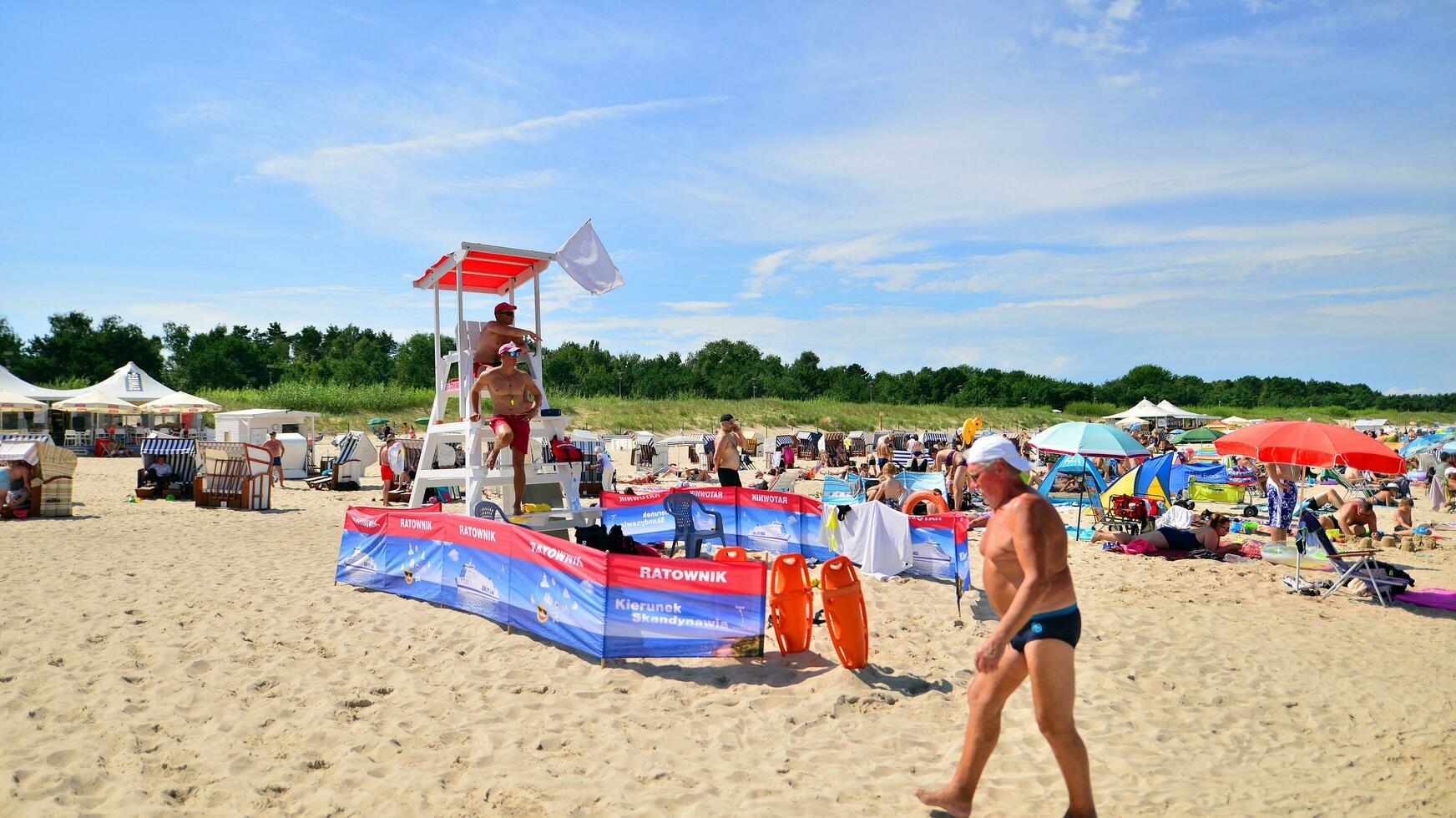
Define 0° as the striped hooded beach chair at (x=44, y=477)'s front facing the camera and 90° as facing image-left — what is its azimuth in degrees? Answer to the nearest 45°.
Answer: approximately 45°

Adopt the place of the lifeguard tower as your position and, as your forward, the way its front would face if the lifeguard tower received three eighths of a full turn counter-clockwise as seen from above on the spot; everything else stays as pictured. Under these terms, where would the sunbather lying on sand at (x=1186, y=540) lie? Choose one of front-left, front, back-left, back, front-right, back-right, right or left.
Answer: right

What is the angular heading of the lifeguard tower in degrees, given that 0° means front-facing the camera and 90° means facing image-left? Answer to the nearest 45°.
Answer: approximately 315°

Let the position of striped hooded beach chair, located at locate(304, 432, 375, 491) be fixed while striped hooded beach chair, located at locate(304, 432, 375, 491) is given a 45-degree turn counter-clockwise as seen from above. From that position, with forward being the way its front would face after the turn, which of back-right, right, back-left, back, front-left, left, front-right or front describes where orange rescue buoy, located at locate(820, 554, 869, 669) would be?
front

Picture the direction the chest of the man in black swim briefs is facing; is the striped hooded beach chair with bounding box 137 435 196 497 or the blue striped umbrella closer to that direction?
the striped hooded beach chair

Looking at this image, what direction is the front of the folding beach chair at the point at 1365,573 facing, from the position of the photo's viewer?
facing to the right of the viewer

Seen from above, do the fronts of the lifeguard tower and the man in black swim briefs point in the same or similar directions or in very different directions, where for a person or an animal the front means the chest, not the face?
very different directions

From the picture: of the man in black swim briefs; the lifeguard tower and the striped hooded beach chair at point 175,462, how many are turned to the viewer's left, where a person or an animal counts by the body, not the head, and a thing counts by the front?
1

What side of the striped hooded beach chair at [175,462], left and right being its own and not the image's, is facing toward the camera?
front

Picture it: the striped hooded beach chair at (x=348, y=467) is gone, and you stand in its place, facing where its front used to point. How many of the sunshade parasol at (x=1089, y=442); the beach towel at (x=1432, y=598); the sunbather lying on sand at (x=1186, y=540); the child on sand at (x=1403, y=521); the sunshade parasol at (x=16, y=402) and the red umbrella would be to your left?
5

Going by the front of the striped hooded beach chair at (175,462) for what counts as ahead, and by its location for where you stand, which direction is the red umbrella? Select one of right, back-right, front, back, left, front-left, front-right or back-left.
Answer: front-left

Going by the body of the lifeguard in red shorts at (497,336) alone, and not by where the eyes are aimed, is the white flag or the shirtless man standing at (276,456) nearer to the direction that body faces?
the white flag
